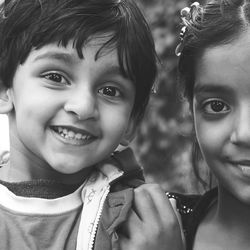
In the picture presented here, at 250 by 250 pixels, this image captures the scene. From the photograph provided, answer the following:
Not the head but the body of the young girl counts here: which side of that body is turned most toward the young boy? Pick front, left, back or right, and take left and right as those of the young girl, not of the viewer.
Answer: right

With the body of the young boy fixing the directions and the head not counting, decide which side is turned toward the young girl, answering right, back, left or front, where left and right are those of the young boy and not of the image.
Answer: left

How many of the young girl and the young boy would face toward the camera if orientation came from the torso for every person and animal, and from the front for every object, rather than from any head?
2

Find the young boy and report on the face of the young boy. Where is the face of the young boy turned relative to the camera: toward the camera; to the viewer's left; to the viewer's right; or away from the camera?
toward the camera

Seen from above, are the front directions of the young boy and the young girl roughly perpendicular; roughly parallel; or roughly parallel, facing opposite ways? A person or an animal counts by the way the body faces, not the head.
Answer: roughly parallel

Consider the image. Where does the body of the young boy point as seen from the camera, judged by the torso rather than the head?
toward the camera

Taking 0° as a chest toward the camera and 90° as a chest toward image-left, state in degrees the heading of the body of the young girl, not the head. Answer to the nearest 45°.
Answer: approximately 0°

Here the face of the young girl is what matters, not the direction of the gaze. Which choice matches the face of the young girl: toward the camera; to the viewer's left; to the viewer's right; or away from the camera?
toward the camera
